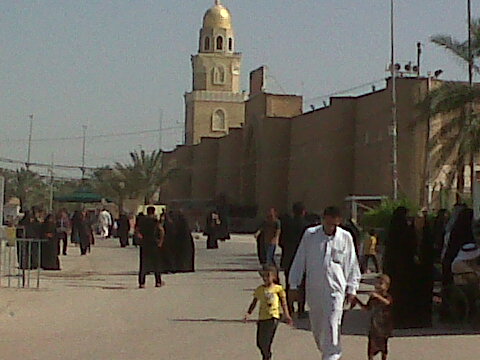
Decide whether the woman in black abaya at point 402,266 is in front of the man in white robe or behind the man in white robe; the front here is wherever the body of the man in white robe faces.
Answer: behind

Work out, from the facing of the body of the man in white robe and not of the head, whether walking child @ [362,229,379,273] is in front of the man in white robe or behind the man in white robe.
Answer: behind

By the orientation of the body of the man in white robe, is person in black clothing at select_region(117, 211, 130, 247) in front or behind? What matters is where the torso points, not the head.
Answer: behind

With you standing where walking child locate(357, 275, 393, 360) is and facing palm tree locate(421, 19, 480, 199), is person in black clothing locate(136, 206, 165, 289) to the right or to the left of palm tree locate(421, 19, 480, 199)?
left

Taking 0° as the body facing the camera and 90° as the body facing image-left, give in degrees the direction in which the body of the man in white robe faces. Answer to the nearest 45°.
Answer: approximately 0°

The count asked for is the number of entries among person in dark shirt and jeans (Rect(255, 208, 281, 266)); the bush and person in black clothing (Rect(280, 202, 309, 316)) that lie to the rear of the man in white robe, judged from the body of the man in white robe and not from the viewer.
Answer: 3
